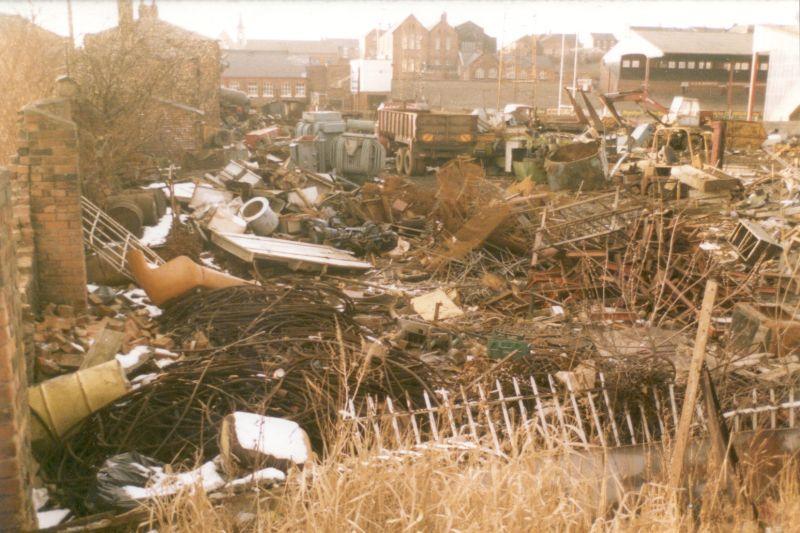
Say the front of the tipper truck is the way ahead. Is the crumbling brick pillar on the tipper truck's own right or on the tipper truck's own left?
on the tipper truck's own left

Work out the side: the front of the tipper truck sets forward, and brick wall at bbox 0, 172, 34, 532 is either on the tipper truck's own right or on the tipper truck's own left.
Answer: on the tipper truck's own left

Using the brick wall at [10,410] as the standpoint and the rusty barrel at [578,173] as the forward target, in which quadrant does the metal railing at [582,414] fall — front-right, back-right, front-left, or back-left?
front-right

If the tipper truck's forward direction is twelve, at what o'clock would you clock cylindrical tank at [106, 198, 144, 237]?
The cylindrical tank is roughly at 8 o'clock from the tipper truck.

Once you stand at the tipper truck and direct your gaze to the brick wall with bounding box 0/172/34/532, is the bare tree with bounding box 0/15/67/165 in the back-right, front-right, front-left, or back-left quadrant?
front-right

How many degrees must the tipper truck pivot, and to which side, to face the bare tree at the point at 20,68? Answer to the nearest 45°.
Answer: approximately 90° to its left

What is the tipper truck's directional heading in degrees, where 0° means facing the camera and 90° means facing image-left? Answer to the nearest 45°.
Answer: approximately 135°

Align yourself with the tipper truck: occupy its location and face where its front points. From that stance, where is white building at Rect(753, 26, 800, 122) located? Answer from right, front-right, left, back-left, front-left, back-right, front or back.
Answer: right

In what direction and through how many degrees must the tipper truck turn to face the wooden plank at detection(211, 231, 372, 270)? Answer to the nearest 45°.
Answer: approximately 135° to its left
